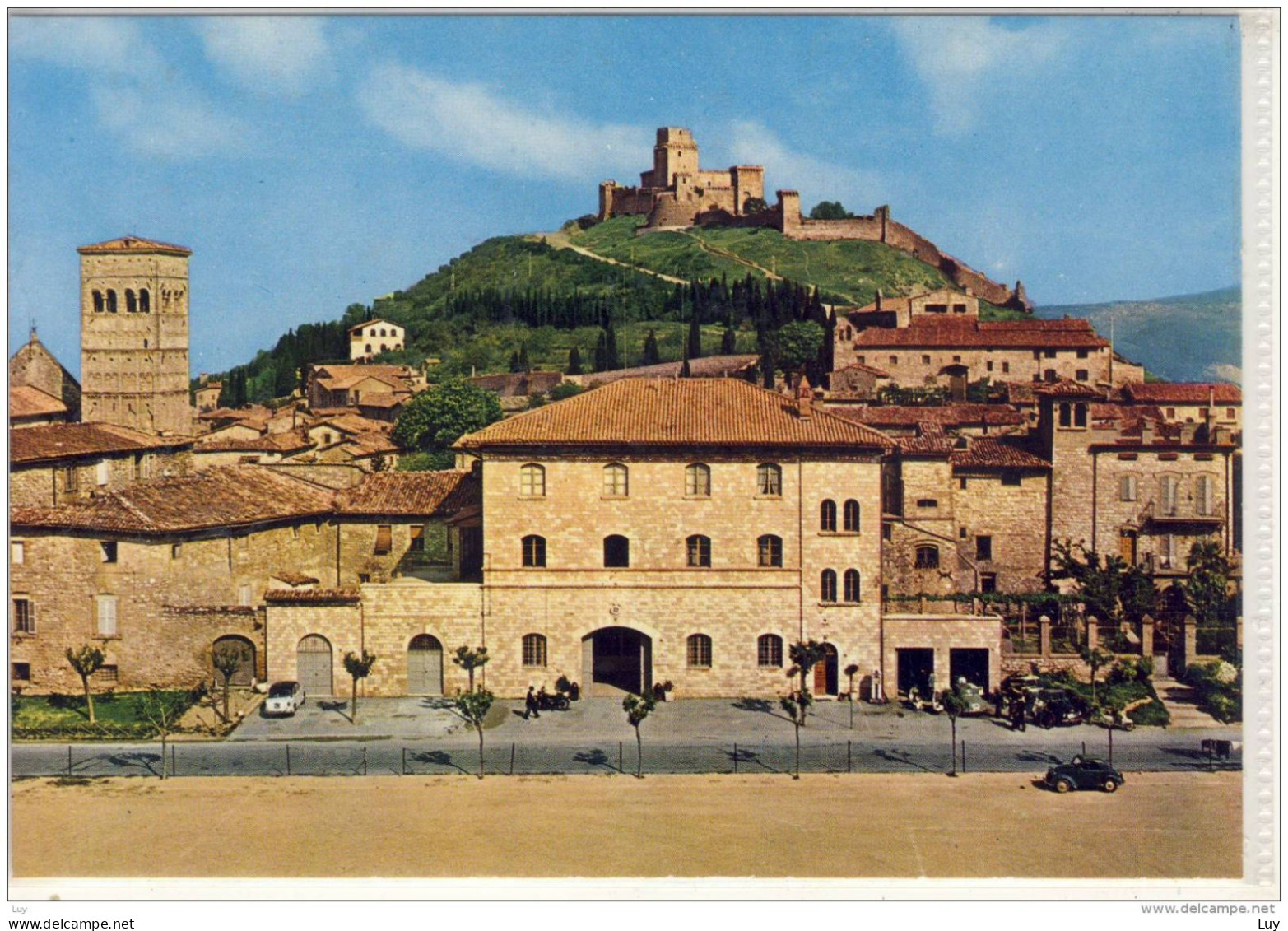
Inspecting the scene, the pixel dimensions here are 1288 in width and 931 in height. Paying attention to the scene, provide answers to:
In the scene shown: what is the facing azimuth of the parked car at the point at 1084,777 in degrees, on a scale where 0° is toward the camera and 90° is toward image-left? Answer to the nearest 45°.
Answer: approximately 90°

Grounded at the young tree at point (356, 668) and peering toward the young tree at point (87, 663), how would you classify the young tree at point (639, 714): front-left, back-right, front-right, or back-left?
back-left

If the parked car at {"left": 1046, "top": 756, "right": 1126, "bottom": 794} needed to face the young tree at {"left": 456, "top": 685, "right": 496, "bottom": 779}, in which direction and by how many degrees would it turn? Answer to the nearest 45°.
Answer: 0° — it already faces it

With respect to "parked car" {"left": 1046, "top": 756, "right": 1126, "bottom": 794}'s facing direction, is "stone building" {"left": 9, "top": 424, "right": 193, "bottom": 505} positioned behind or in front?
in front

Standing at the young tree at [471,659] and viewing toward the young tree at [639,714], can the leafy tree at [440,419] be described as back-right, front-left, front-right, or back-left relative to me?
back-left
